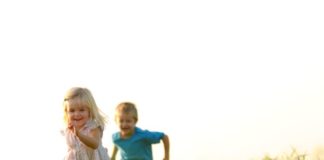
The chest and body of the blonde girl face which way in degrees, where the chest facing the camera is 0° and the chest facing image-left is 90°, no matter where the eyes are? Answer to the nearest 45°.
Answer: approximately 45°

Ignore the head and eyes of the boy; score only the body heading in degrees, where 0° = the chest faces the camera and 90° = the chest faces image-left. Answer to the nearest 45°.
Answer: approximately 45°
